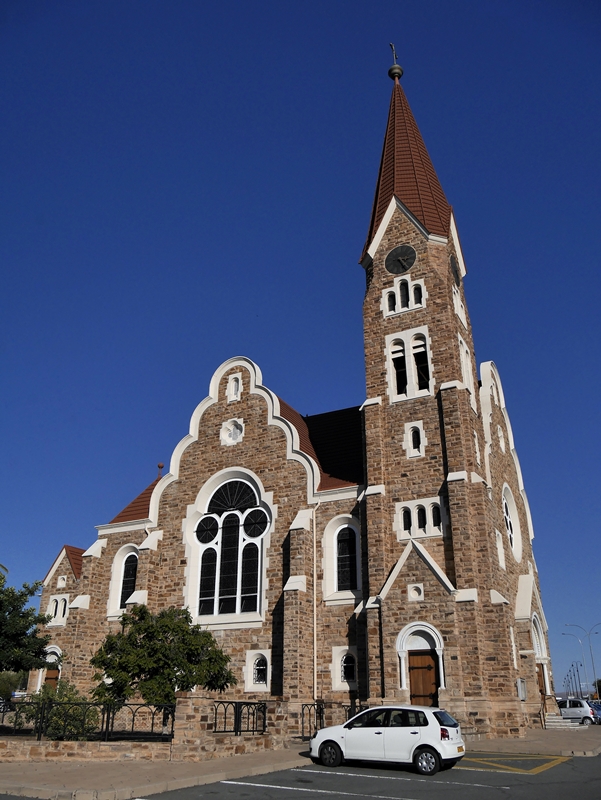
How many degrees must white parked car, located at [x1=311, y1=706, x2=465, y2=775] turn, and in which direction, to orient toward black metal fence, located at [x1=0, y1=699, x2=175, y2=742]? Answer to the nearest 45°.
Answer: approximately 45° to its left

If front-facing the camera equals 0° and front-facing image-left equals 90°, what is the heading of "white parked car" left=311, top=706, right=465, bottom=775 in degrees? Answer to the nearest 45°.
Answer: approximately 135°

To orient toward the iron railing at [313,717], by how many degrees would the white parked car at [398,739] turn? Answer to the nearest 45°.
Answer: approximately 45° to its right

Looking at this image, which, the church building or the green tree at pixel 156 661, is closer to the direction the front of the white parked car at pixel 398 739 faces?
the green tree

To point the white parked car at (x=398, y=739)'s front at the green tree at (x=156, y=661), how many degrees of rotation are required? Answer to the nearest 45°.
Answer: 0° — it already faces it

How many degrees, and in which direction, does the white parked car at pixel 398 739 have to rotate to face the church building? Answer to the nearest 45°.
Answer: approximately 45° to its right
